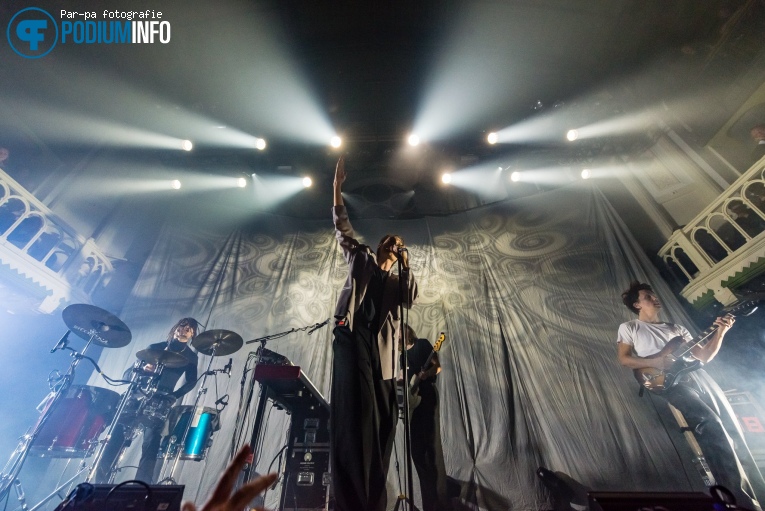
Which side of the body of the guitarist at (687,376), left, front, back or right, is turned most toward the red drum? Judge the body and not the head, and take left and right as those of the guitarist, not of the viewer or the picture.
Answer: right

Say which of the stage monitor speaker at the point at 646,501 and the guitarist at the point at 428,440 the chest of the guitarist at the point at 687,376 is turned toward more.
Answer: the stage monitor speaker

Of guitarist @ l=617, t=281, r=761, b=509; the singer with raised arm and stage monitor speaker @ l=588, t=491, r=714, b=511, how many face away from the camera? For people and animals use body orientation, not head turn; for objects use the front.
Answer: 1

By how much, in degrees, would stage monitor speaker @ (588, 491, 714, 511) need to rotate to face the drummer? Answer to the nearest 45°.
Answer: approximately 90° to its left

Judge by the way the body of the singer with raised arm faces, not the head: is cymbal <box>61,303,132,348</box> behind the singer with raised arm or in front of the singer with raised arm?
behind

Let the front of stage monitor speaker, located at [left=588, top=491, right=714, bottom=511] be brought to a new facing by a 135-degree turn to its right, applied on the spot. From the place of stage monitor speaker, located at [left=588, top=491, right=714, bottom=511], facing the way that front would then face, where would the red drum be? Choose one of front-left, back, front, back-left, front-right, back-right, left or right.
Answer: back-right

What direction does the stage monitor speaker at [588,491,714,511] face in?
away from the camera

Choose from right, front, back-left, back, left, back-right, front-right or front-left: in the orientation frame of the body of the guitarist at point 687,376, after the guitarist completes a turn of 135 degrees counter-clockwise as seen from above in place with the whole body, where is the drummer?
back-left

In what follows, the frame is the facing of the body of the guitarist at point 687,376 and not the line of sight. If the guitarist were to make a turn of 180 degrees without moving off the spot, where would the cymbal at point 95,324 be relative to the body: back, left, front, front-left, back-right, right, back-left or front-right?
left

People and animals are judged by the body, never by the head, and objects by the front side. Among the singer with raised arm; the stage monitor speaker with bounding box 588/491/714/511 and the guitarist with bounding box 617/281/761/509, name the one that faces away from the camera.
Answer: the stage monitor speaker

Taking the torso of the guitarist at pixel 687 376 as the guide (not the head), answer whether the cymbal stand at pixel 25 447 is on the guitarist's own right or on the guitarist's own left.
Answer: on the guitarist's own right

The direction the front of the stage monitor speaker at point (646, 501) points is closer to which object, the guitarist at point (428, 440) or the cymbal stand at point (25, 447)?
the guitarist

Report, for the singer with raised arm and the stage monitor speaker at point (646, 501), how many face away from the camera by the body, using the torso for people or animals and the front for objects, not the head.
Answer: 1

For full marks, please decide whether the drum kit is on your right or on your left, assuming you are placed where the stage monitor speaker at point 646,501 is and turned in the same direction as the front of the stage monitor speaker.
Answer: on your left

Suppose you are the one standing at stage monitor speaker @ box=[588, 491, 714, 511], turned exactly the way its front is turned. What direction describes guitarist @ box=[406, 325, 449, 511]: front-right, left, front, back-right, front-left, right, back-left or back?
front-left

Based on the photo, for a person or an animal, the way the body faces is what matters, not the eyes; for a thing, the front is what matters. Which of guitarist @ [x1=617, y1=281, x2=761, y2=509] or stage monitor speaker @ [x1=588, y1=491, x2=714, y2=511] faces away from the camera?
the stage monitor speaker
